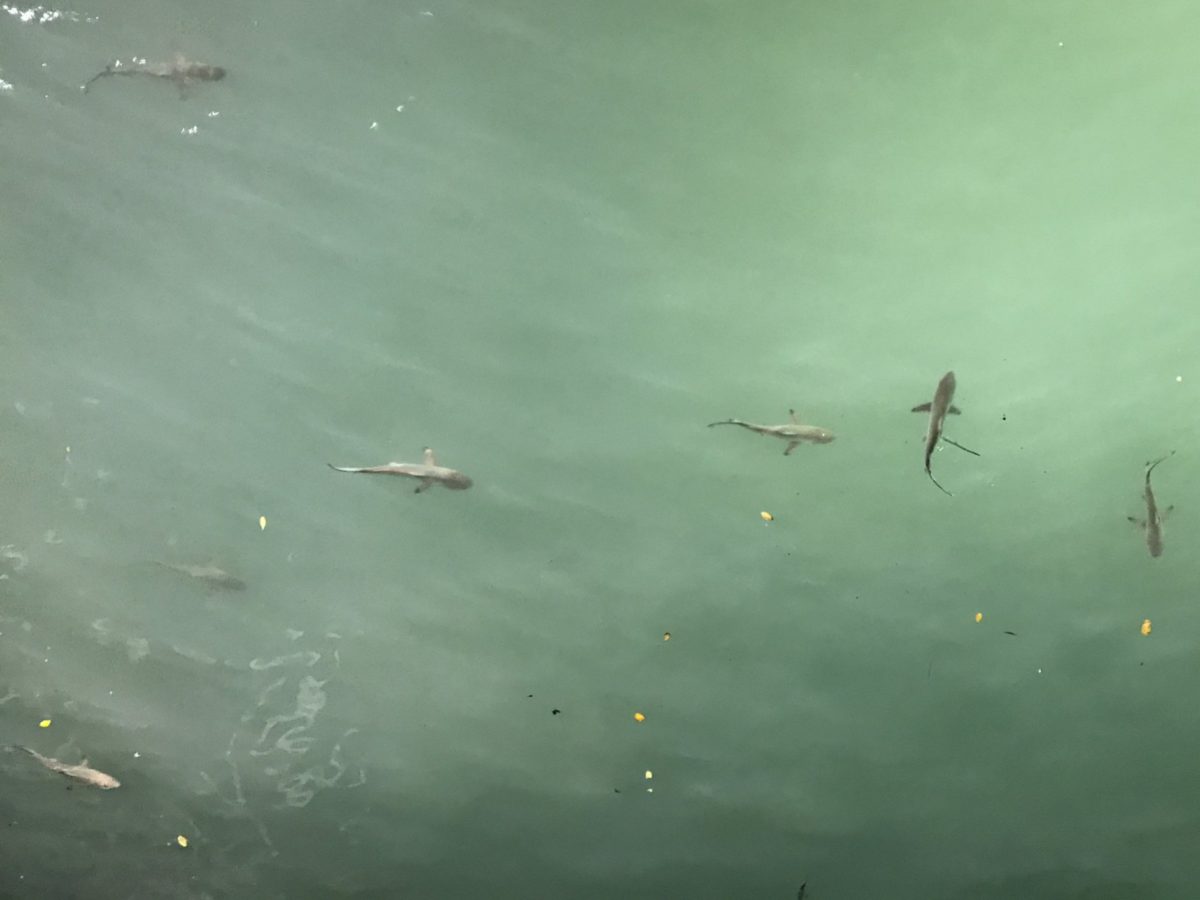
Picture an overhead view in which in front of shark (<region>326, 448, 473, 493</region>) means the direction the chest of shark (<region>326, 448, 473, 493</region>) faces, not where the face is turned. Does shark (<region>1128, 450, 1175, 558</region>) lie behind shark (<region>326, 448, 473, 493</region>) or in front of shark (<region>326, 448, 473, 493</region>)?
in front

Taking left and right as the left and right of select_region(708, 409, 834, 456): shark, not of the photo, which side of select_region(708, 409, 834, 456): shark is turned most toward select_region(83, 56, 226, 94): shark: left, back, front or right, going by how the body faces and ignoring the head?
back

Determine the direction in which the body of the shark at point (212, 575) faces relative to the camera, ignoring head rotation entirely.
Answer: to the viewer's right

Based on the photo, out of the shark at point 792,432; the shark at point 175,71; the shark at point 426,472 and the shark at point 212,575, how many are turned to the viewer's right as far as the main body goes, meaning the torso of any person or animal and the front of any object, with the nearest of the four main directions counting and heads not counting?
4

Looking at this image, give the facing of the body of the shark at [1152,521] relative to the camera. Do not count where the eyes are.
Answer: toward the camera

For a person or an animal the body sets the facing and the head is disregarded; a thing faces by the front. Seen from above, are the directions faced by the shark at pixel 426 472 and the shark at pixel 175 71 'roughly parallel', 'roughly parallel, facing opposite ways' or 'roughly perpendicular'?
roughly parallel

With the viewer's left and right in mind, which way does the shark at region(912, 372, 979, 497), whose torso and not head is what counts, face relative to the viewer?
facing away from the viewer

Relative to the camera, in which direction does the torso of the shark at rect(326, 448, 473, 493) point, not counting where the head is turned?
to the viewer's right
